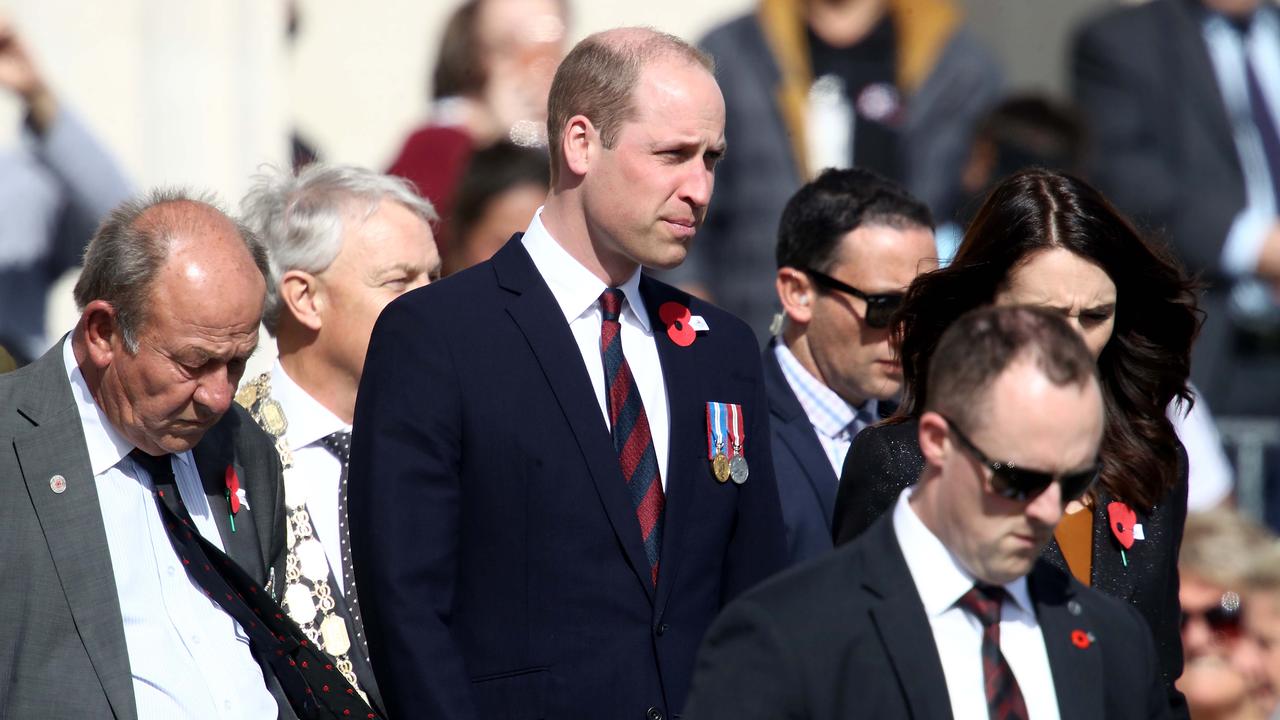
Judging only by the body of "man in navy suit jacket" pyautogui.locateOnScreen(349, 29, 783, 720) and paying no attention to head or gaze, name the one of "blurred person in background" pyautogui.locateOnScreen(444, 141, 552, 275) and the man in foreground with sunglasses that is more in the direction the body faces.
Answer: the man in foreground with sunglasses

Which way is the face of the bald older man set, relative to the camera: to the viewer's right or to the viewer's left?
to the viewer's right

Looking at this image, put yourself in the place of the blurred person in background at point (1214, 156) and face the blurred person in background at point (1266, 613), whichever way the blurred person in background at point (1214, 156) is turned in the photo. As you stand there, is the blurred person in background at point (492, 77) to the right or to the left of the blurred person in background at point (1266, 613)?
right

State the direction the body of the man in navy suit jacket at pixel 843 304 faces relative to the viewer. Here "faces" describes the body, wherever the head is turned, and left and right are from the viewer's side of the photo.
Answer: facing the viewer and to the right of the viewer

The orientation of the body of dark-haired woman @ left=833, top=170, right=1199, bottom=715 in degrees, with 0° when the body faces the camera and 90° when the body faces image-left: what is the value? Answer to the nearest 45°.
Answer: approximately 315°

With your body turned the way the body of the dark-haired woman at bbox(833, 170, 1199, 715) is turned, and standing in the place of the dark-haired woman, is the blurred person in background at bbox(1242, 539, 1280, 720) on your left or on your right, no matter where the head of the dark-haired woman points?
on your left

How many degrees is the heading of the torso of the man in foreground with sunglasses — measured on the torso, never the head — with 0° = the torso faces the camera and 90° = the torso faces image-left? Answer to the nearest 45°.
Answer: approximately 315°

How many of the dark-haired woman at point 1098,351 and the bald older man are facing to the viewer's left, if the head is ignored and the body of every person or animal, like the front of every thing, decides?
0
